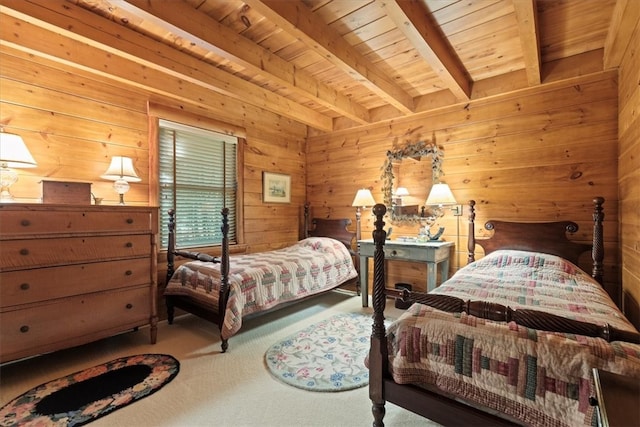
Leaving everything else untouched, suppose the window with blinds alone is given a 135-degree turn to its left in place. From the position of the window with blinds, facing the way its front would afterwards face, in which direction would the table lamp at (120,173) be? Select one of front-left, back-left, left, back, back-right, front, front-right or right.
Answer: back-left

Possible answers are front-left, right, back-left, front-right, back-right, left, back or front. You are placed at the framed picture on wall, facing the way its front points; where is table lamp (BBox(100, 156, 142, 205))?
right

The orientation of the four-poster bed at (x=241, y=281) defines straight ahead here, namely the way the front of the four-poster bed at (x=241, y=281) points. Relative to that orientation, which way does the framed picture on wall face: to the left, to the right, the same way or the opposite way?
to the left

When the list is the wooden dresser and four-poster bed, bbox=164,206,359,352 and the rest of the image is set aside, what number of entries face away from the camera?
0

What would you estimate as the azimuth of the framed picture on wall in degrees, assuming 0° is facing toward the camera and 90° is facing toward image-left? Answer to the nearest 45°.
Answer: approximately 315°

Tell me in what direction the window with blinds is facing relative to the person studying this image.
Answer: facing the viewer and to the right of the viewer

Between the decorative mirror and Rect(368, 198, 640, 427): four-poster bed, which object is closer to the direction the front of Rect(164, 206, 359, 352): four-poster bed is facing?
the four-poster bed

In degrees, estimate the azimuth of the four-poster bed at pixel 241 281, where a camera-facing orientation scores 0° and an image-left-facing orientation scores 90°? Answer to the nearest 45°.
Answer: approximately 45°

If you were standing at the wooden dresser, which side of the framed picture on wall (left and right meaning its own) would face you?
right

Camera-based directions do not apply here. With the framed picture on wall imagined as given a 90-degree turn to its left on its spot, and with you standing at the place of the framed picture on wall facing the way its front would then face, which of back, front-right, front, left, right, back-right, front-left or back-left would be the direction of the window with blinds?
back

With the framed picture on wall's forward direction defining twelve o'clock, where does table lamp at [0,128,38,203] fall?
The table lamp is roughly at 3 o'clock from the framed picture on wall.

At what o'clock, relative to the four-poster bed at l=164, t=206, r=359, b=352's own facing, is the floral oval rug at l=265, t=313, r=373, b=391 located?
The floral oval rug is roughly at 9 o'clock from the four-poster bed.

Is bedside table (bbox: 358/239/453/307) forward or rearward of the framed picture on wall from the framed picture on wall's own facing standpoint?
forward

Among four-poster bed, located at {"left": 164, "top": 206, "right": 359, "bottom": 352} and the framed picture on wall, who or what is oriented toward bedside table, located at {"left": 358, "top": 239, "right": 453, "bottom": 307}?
the framed picture on wall

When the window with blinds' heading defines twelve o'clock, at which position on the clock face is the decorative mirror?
The decorative mirror is roughly at 11 o'clock from the window with blinds.
